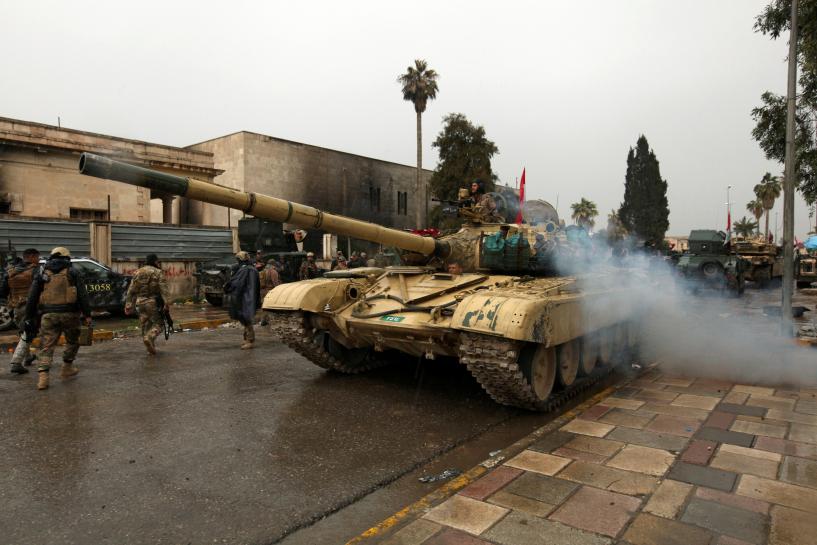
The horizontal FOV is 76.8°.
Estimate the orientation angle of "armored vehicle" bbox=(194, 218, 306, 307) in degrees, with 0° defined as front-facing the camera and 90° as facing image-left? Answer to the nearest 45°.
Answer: approximately 45°

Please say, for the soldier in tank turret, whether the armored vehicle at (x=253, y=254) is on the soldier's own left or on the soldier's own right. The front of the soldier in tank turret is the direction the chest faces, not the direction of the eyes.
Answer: on the soldier's own right

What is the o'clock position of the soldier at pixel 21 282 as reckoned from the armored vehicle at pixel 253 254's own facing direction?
The soldier is roughly at 11 o'clock from the armored vehicle.

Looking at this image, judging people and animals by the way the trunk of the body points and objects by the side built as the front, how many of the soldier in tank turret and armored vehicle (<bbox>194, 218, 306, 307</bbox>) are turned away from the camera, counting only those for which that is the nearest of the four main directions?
0

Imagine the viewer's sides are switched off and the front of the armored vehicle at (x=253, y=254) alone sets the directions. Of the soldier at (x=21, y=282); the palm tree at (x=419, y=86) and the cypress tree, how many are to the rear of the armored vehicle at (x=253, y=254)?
2

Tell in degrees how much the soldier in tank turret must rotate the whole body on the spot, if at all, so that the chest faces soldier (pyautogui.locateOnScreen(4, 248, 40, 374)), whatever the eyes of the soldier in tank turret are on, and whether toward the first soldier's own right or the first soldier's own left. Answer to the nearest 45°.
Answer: approximately 45° to the first soldier's own right

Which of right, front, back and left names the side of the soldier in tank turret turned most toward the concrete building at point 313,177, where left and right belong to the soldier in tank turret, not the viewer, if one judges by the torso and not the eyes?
right

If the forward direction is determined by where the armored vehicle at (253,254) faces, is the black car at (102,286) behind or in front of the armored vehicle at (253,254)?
in front

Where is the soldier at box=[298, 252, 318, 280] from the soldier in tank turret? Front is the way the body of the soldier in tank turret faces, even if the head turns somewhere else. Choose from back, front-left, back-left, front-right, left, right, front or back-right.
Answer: right

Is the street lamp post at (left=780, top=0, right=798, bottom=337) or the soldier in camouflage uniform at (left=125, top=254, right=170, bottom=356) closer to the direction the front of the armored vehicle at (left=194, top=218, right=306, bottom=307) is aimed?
the soldier in camouflage uniform

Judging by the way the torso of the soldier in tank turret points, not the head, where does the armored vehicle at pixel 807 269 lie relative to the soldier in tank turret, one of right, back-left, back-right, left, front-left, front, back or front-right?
back

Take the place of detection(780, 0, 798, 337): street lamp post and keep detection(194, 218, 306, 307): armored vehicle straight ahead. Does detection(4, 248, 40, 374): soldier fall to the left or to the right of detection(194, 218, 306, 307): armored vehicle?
left
